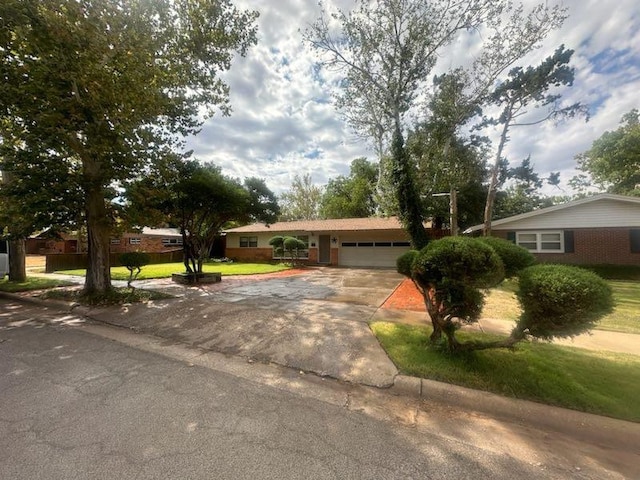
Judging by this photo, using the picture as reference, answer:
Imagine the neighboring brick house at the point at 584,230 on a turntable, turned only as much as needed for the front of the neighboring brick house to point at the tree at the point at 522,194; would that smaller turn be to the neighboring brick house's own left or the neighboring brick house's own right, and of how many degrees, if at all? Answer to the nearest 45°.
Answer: approximately 180°

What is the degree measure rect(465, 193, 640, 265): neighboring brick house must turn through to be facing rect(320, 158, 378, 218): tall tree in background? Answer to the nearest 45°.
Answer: approximately 135° to its right

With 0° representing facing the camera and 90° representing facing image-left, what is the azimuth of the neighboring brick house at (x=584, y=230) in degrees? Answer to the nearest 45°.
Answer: approximately 0°

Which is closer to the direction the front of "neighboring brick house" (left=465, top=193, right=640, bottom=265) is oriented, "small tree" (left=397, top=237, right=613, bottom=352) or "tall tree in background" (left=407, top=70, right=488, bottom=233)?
the small tree

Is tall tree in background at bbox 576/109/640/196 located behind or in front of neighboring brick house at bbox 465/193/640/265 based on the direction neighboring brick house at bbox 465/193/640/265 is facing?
behind

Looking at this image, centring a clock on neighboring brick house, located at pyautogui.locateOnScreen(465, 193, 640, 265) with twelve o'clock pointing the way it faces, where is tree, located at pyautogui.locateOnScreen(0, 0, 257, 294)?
The tree is roughly at 1 o'clock from the neighboring brick house.

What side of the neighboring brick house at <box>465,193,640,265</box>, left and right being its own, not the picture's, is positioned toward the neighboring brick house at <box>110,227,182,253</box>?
right

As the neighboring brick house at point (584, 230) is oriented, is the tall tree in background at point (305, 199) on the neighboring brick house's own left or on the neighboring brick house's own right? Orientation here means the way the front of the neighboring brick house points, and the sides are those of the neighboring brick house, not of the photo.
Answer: on the neighboring brick house's own right
